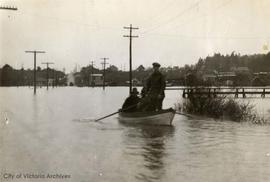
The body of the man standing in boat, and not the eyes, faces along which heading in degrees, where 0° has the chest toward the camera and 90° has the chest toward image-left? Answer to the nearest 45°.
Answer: approximately 0°

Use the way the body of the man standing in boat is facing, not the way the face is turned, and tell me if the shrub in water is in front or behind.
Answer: behind
